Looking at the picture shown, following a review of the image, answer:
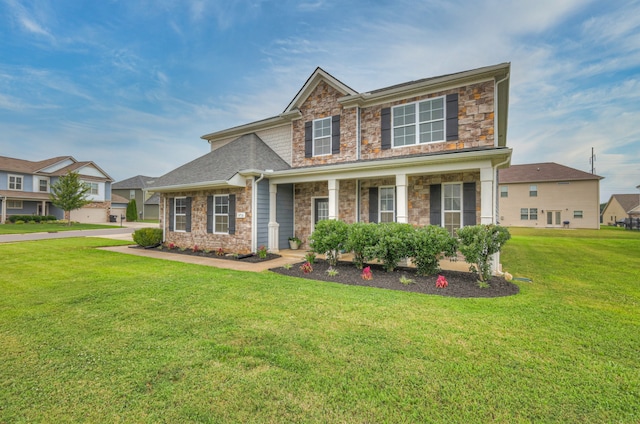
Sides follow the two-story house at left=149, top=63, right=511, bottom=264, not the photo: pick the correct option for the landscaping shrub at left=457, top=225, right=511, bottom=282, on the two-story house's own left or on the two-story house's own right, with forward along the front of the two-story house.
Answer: on the two-story house's own left

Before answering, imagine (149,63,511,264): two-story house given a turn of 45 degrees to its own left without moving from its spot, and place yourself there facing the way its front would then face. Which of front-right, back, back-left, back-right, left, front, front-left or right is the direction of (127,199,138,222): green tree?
back-right

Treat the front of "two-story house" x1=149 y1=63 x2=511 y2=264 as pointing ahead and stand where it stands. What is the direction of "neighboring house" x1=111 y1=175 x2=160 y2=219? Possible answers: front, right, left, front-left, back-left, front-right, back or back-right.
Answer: right

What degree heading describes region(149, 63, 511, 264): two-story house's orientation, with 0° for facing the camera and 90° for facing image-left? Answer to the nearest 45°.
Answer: approximately 45°

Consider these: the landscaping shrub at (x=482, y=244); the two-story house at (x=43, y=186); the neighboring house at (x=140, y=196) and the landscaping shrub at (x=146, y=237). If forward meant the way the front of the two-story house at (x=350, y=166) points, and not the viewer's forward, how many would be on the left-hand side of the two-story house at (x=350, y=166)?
1

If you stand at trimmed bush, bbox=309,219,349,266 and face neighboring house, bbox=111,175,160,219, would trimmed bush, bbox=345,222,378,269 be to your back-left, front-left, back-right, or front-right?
back-right
